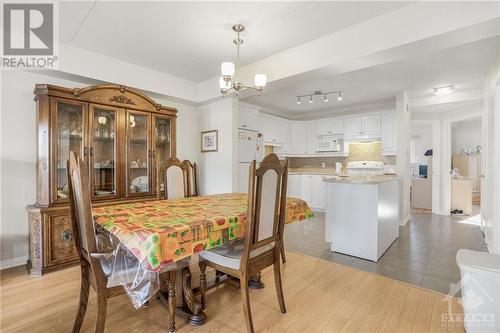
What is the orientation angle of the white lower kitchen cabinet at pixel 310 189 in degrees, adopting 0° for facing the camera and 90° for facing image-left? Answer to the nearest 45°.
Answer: approximately 45°

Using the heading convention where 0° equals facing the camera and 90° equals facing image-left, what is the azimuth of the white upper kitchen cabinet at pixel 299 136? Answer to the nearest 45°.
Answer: approximately 0°

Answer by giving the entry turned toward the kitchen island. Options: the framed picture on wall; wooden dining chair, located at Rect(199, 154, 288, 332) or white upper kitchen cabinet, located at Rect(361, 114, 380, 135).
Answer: the white upper kitchen cabinet

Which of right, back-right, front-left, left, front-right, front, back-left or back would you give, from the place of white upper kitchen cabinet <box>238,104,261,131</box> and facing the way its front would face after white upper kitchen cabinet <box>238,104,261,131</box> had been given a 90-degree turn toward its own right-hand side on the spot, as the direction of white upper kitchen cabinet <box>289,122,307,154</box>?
back

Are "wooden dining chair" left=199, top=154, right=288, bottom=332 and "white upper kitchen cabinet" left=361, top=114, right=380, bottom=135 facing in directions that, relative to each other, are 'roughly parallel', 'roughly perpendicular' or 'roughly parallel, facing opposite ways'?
roughly perpendicular

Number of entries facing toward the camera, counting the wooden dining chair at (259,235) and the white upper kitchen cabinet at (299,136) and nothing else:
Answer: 1

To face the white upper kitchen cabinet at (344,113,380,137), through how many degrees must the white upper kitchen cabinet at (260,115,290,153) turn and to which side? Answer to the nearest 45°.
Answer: approximately 45° to its left

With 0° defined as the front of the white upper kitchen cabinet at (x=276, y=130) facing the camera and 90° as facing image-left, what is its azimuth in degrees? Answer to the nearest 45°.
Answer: approximately 315°

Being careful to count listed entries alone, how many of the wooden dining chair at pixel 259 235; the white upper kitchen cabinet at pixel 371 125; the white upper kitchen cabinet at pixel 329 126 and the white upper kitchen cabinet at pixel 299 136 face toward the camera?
3

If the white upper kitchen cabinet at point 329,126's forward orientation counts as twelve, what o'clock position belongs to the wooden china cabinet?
The wooden china cabinet is roughly at 1 o'clock from the white upper kitchen cabinet.

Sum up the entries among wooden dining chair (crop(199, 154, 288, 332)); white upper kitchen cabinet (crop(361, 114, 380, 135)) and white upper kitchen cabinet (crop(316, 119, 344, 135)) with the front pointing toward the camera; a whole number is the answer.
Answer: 2
